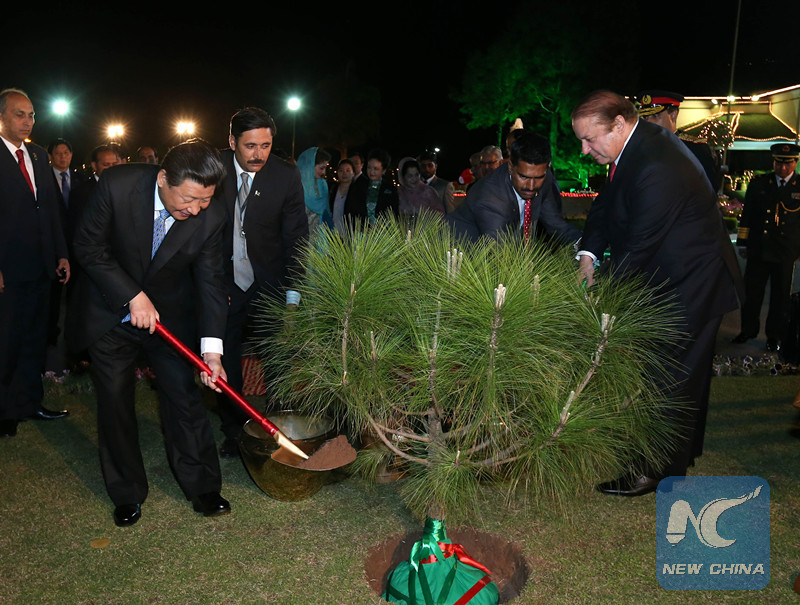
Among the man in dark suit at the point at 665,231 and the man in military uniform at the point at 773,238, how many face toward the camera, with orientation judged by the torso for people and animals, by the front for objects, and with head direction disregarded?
1

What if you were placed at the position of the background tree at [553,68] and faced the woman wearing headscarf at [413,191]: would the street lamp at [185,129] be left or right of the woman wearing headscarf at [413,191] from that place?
right

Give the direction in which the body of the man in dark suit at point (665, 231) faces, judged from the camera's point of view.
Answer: to the viewer's left

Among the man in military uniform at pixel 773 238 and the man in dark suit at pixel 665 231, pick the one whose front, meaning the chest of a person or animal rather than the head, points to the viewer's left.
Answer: the man in dark suit

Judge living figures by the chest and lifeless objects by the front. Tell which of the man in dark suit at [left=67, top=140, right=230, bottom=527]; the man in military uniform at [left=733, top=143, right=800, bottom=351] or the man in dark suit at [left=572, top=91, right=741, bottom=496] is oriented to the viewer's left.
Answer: the man in dark suit at [left=572, top=91, right=741, bottom=496]

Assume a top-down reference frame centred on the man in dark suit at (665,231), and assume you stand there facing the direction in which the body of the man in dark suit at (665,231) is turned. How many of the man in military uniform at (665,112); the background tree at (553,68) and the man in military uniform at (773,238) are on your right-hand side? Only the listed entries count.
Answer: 3

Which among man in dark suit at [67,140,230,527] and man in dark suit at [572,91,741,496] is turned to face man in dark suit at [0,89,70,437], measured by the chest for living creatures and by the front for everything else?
man in dark suit at [572,91,741,496]

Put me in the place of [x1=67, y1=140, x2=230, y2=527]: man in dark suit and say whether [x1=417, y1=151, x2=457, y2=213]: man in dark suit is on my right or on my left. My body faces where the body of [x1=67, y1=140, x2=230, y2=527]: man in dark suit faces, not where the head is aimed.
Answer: on my left

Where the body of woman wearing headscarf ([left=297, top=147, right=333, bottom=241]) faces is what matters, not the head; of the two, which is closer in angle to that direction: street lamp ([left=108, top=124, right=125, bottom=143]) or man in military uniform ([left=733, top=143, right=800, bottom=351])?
the man in military uniform

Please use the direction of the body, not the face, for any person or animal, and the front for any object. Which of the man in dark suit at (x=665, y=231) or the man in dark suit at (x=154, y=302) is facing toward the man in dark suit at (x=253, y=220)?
the man in dark suit at (x=665, y=231)

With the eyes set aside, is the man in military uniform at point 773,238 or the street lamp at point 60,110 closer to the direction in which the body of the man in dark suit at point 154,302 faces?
the man in military uniform
